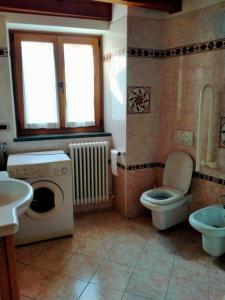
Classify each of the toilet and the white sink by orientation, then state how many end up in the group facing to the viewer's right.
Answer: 1

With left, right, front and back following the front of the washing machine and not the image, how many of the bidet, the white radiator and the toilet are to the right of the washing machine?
0

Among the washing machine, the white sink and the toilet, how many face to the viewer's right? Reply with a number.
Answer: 1

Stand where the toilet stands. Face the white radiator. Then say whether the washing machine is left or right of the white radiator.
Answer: left

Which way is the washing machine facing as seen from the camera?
toward the camera

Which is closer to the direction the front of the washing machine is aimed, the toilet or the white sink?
the white sink

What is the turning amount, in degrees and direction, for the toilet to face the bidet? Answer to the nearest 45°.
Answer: approximately 90° to its left

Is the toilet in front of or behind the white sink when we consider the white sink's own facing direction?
in front

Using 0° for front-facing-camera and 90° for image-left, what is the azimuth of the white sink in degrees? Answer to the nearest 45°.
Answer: approximately 270°

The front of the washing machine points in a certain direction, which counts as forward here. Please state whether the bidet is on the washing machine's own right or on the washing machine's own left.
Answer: on the washing machine's own left

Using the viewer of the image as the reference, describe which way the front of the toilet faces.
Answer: facing the viewer and to the left of the viewer

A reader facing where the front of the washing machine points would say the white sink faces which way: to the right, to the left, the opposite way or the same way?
to the left

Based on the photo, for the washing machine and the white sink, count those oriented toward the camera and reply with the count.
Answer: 1
